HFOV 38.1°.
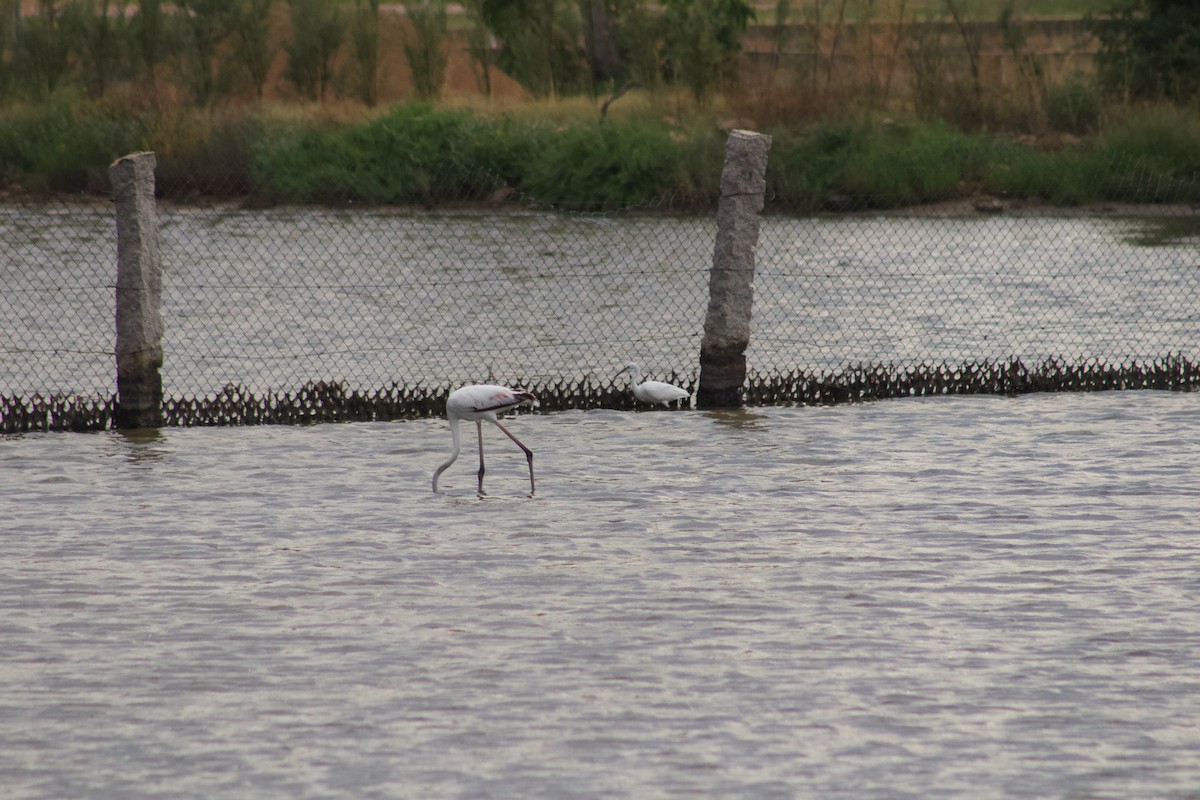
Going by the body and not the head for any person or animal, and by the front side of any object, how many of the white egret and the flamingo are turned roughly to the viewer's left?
2

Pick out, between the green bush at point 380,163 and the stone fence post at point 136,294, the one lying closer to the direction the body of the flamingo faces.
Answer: the stone fence post

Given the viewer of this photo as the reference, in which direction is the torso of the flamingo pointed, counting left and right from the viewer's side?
facing to the left of the viewer

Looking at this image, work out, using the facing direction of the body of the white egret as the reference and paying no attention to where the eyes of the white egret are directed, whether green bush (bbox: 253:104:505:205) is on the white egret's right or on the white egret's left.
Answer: on the white egret's right

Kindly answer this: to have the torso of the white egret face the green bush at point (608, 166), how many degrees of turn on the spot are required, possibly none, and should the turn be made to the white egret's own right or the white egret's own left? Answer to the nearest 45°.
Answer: approximately 90° to the white egret's own right

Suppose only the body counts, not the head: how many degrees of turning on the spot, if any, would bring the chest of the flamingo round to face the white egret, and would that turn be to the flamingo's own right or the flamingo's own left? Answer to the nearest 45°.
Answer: approximately 135° to the flamingo's own right

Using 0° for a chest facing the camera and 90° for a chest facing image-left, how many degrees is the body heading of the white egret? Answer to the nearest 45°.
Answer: approximately 90°

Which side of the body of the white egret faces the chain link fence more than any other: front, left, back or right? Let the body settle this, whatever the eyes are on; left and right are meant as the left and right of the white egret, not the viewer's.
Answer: right
